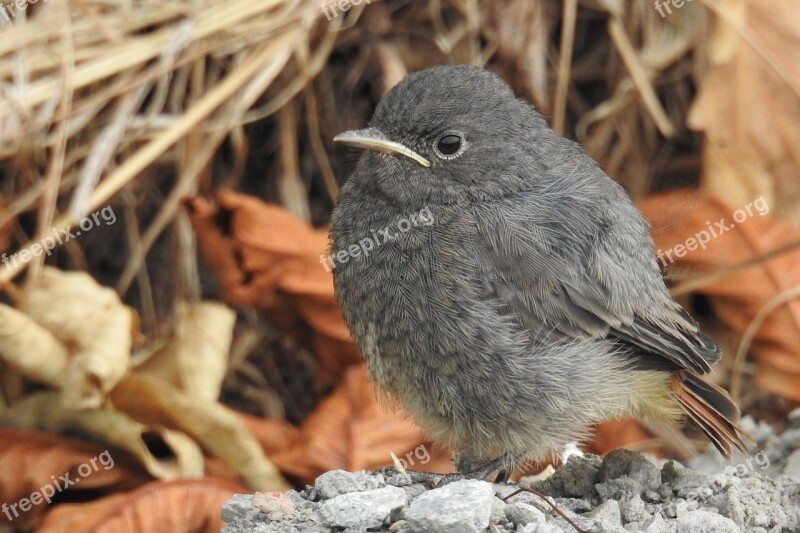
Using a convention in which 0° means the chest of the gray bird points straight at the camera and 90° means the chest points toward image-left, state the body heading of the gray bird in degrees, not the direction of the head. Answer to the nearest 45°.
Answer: approximately 90°

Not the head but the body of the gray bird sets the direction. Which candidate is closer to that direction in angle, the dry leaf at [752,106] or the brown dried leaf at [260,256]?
the brown dried leaf

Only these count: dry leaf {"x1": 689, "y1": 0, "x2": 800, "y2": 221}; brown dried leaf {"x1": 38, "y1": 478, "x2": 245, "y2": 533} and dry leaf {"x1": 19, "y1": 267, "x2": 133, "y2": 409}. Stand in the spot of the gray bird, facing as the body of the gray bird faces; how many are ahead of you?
2

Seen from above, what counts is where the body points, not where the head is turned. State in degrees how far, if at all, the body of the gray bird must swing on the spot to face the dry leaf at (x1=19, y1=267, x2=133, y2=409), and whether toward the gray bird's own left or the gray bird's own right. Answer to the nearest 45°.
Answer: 0° — it already faces it

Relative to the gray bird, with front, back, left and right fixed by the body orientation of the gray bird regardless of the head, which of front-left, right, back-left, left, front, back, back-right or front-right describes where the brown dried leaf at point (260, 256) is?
front-right
